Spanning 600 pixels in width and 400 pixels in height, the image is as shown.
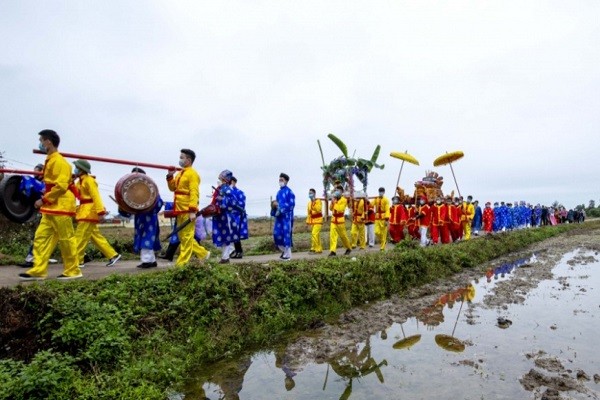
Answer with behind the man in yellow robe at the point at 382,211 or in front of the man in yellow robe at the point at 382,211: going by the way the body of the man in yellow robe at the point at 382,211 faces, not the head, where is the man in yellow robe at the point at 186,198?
in front

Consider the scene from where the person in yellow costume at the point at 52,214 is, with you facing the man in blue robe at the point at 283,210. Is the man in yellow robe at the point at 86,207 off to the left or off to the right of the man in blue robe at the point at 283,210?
left

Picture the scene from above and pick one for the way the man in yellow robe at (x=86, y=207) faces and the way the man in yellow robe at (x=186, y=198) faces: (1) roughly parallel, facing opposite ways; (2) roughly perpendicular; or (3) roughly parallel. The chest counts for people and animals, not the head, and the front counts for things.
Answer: roughly parallel

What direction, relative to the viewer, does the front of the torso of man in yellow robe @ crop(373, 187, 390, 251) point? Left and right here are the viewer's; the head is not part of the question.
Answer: facing the viewer and to the left of the viewer

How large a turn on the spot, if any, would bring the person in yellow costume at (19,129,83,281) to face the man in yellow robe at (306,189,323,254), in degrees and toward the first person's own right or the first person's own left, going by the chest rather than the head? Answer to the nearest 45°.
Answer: approximately 135° to the first person's own right

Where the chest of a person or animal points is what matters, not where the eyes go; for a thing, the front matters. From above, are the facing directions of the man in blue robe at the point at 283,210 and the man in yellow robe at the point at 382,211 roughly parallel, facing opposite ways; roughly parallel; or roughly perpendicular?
roughly parallel

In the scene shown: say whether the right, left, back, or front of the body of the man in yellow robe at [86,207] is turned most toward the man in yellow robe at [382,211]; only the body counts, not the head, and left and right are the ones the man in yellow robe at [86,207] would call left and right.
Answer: back

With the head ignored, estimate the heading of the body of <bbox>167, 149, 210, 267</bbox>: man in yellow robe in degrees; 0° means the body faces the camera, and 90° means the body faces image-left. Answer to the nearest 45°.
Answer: approximately 90°

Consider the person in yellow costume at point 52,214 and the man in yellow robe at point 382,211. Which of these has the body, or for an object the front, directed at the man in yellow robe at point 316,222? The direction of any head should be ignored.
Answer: the man in yellow robe at point 382,211

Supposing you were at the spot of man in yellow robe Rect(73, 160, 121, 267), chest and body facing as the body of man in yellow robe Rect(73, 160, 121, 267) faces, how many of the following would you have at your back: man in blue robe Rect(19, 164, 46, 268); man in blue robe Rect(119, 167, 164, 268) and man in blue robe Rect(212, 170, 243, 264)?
2

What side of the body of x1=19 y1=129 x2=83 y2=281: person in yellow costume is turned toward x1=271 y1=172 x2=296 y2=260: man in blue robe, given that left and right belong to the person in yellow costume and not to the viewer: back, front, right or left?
back

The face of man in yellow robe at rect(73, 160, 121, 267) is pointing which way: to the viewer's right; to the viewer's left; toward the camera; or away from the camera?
to the viewer's left

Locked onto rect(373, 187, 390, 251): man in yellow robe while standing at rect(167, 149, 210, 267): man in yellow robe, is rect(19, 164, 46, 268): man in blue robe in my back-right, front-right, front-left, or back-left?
back-left

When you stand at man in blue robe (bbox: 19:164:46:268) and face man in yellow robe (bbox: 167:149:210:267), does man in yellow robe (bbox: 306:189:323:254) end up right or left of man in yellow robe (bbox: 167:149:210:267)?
left

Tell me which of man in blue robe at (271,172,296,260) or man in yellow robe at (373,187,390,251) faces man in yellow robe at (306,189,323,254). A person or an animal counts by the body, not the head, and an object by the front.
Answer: man in yellow robe at (373,187,390,251)

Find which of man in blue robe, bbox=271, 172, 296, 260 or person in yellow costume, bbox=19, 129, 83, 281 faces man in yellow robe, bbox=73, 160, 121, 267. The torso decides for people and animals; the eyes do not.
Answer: the man in blue robe

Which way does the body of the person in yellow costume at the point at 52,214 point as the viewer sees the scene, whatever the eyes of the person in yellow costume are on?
to the viewer's left

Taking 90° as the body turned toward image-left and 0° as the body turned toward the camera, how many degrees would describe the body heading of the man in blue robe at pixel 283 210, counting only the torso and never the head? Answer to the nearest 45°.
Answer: approximately 45°

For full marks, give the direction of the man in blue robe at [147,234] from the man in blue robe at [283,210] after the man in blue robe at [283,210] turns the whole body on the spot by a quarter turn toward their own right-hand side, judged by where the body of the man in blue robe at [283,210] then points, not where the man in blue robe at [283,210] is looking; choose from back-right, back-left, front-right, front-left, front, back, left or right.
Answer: left

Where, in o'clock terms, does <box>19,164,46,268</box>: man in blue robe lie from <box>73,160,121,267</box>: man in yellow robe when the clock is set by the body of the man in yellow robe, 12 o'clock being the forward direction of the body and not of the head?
The man in blue robe is roughly at 1 o'clock from the man in yellow robe.
